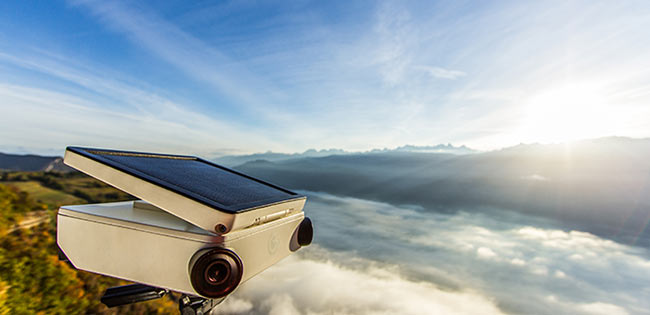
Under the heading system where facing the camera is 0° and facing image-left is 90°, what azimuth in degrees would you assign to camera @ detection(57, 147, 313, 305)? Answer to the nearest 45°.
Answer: approximately 315°
